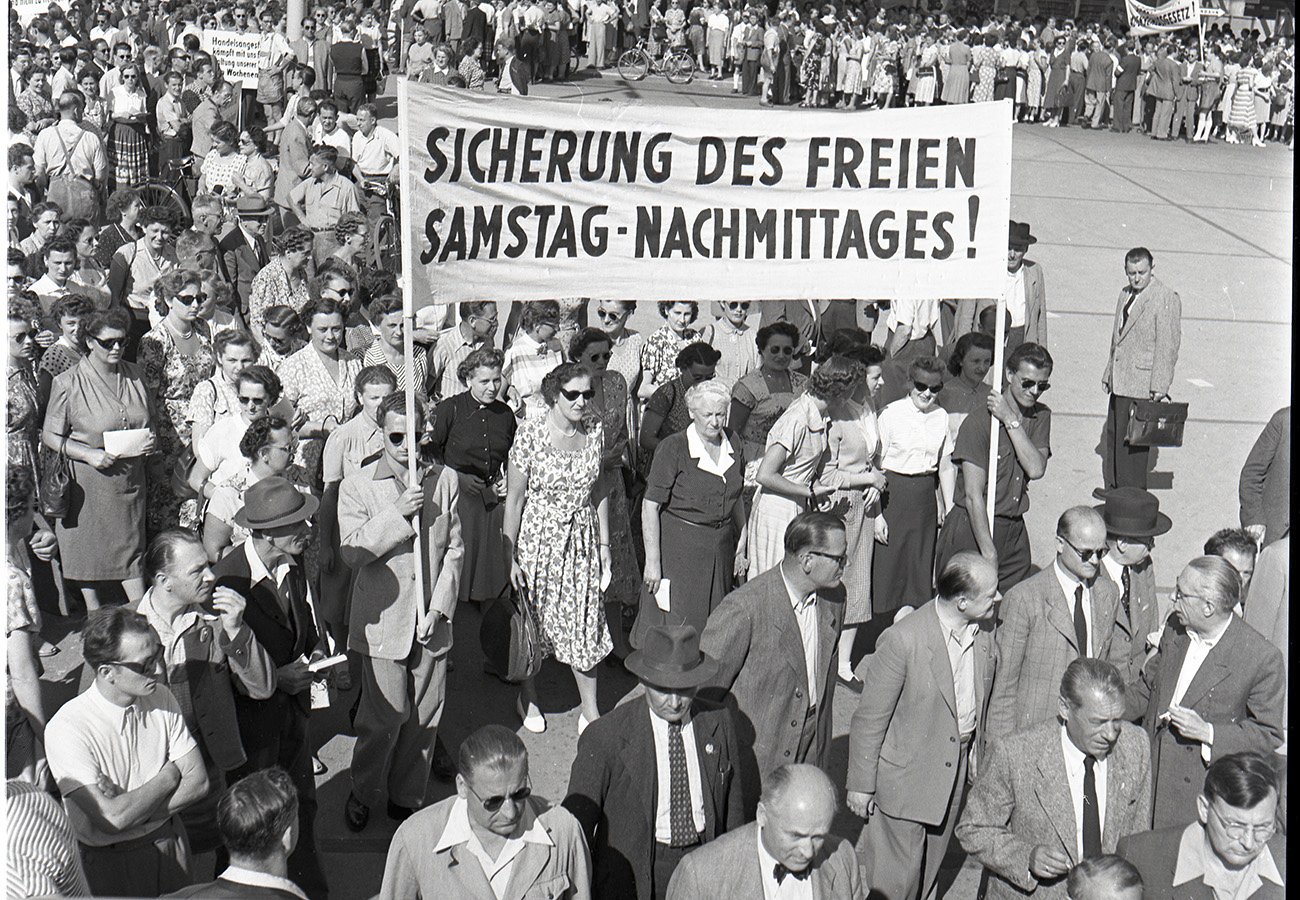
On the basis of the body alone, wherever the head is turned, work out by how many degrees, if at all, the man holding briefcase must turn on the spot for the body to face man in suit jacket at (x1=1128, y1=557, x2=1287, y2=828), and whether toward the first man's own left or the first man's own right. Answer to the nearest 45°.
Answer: approximately 45° to the first man's own left

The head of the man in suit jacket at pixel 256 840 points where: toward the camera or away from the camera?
away from the camera

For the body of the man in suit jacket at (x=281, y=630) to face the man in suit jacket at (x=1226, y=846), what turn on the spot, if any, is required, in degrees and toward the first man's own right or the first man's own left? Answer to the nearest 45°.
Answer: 0° — they already face them

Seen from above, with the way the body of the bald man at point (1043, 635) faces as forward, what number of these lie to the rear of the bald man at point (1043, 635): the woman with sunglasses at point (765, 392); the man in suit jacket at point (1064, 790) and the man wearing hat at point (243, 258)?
2

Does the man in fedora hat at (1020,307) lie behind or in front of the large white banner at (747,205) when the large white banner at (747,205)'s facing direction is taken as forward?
behind

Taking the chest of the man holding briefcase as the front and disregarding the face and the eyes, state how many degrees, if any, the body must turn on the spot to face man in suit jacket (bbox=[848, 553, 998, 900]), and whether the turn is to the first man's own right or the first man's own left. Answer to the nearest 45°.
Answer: approximately 45° to the first man's own left

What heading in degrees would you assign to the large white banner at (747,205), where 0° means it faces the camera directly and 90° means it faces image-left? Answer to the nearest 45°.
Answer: approximately 0°
